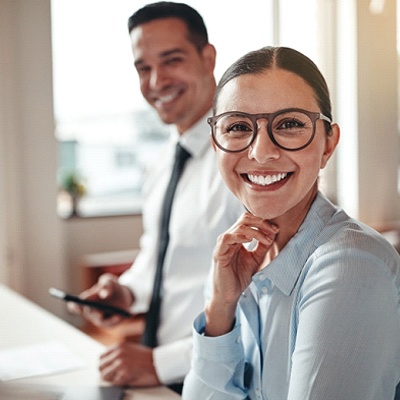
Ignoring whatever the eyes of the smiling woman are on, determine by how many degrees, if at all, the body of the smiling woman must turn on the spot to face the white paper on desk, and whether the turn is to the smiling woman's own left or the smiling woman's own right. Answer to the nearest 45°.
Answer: approximately 90° to the smiling woman's own right

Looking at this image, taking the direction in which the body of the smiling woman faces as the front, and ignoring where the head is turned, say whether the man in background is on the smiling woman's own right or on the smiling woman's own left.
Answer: on the smiling woman's own right

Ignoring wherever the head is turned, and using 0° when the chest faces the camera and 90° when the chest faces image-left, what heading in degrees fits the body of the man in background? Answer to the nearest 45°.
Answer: approximately 45°

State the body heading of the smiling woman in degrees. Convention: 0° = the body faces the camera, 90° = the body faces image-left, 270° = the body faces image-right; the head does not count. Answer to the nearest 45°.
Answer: approximately 45°

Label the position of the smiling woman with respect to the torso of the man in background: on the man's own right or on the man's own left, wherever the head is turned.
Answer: on the man's own left
